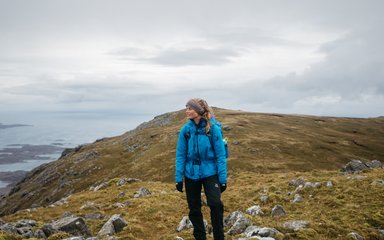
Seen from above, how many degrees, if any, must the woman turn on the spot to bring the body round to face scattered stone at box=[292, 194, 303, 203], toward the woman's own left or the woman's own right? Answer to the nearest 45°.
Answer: approximately 135° to the woman's own left

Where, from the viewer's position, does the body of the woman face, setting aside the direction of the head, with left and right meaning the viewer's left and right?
facing the viewer

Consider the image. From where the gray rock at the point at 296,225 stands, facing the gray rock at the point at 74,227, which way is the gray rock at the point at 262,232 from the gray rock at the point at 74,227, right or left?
left

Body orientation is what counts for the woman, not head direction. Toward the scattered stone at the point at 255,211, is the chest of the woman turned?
no

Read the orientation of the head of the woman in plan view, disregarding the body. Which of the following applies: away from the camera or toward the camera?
toward the camera

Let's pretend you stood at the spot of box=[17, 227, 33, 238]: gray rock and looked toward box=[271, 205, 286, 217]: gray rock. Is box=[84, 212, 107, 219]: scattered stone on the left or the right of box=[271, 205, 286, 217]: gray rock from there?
left

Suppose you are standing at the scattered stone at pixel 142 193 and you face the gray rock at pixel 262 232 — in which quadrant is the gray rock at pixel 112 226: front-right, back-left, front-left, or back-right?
front-right

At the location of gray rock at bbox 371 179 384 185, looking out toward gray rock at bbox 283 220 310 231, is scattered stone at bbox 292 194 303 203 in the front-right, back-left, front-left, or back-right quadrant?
front-right

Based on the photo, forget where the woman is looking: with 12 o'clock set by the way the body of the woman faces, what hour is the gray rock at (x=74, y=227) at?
The gray rock is roughly at 4 o'clock from the woman.

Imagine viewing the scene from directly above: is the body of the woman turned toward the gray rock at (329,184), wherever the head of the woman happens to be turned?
no

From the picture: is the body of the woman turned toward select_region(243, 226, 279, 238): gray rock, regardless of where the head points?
no

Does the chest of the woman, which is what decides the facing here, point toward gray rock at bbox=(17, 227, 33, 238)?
no

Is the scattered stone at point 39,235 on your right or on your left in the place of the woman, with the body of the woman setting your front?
on your right
